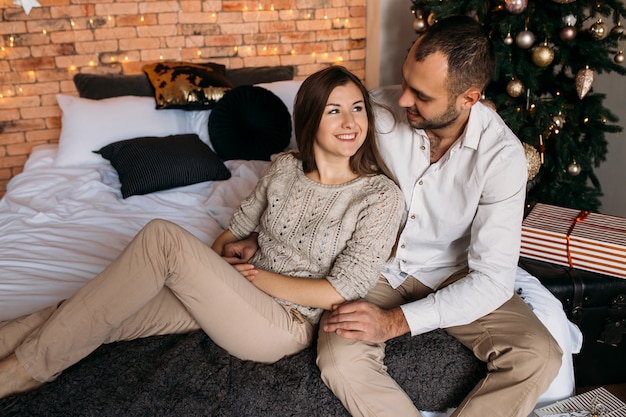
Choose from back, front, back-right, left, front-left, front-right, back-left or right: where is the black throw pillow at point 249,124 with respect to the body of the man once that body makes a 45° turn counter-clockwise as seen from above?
back-right

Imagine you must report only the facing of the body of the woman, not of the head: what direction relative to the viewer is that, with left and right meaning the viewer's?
facing the viewer and to the left of the viewer

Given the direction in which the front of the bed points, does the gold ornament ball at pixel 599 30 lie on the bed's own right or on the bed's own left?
on the bed's own left

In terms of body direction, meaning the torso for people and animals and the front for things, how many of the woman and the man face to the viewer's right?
0

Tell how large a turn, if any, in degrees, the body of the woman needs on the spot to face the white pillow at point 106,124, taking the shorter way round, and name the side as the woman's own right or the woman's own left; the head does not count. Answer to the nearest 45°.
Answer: approximately 135° to the woman's own right

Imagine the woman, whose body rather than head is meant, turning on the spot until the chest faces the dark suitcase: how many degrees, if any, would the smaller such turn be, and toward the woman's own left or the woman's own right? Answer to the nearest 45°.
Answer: approximately 135° to the woman's own left

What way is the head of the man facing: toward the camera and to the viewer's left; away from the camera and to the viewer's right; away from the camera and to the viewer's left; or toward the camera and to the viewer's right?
toward the camera and to the viewer's left

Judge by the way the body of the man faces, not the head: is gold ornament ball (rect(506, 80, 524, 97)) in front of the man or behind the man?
behind

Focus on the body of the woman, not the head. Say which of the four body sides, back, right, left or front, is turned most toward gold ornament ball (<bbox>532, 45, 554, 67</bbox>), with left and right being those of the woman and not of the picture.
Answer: back

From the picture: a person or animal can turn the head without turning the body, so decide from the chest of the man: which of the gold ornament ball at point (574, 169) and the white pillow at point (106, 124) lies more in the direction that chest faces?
the white pillow

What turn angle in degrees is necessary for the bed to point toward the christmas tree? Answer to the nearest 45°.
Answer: approximately 90° to its left

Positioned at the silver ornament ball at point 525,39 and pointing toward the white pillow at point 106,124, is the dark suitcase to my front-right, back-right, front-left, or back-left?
back-left

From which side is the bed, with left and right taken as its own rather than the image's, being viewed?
front

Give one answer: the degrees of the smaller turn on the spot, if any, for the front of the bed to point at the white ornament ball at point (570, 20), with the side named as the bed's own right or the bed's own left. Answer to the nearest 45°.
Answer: approximately 90° to the bed's own left

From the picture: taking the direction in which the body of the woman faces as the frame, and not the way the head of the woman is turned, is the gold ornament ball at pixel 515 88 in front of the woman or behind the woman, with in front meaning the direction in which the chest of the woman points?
behind

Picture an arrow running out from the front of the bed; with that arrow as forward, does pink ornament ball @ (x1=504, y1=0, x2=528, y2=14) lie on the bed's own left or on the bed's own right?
on the bed's own left
